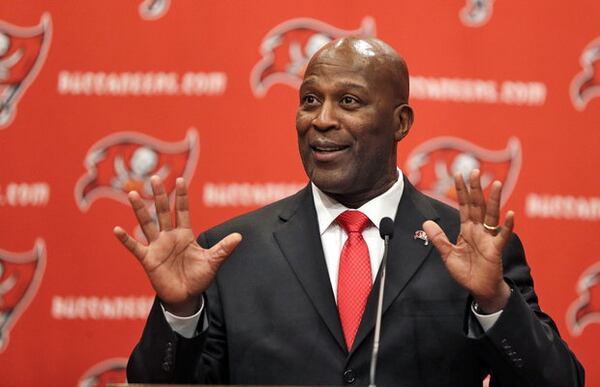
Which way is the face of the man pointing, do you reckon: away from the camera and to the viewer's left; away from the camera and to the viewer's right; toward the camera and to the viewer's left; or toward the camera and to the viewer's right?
toward the camera and to the viewer's left

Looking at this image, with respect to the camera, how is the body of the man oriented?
toward the camera
